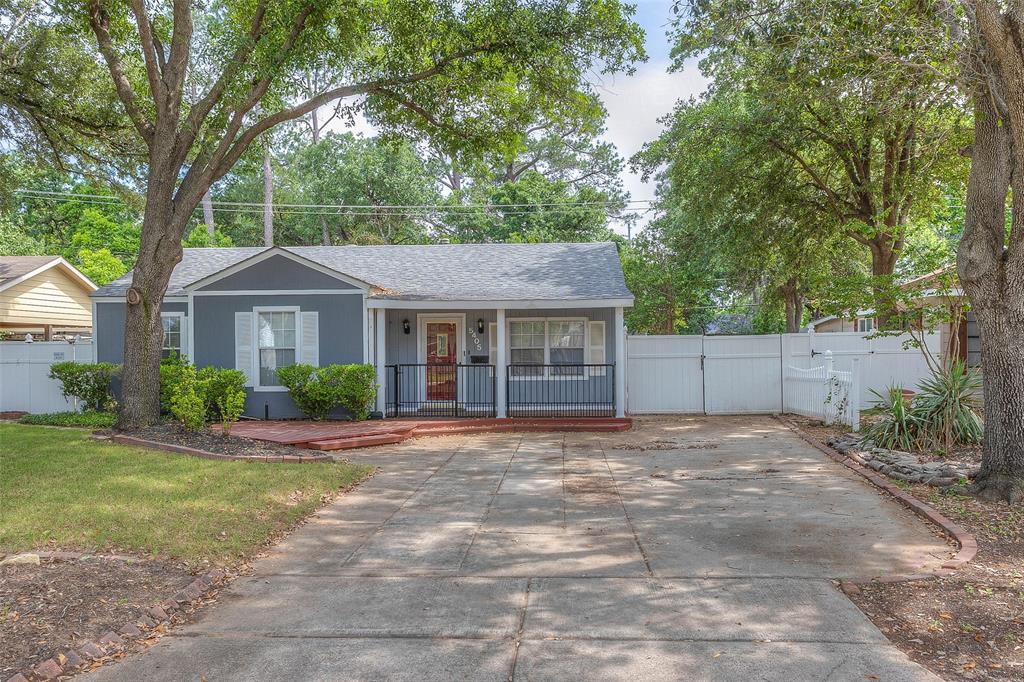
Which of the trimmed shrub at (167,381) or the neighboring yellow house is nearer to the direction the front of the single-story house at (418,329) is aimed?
the trimmed shrub

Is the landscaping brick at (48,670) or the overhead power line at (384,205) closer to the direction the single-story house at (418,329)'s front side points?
the landscaping brick

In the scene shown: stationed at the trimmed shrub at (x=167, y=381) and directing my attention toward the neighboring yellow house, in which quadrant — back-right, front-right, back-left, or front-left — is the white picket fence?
back-right

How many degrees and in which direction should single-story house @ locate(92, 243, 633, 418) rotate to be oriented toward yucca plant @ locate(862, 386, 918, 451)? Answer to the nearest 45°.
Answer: approximately 45° to its left

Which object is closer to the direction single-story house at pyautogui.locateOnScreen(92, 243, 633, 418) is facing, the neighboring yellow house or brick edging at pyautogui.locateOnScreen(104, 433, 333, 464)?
the brick edging

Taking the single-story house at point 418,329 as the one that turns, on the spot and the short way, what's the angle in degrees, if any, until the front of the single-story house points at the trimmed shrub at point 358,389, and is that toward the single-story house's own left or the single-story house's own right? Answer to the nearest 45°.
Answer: approximately 45° to the single-story house's own right

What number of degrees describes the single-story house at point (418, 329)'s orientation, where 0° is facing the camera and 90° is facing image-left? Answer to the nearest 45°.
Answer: approximately 0°

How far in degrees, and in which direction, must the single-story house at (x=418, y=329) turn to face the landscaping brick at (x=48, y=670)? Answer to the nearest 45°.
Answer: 0° — it already faces it

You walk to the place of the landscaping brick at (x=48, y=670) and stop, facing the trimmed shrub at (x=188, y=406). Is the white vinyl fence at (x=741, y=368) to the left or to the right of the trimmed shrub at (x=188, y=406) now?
right

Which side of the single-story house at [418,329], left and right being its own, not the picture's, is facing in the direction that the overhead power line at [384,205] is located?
back

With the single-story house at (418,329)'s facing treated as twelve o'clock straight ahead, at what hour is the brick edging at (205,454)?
The brick edging is roughly at 1 o'clock from the single-story house.

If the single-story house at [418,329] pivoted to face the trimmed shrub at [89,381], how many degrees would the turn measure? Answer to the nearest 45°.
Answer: approximately 90° to its right

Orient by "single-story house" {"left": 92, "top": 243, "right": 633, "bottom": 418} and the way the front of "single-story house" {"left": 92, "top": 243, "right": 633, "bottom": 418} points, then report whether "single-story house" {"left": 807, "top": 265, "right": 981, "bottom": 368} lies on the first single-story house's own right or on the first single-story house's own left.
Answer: on the first single-story house's own left

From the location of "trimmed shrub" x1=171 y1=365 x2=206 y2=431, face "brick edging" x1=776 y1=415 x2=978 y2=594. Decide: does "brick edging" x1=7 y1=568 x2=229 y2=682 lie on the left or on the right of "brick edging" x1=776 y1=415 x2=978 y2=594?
right
